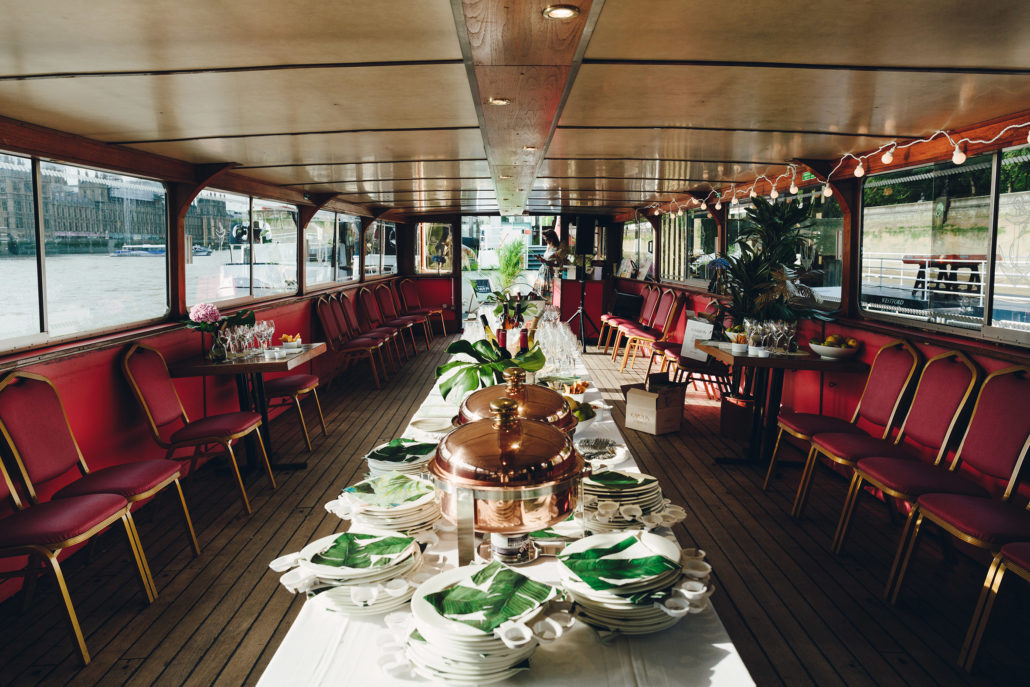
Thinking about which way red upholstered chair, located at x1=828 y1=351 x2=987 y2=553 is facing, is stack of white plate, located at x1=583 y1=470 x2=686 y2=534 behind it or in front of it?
in front

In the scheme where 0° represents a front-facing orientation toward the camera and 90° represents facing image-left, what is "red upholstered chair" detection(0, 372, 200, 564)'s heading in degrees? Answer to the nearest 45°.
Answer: approximately 315°

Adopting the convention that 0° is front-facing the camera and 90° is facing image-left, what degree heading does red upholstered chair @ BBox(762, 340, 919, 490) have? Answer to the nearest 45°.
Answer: approximately 45°

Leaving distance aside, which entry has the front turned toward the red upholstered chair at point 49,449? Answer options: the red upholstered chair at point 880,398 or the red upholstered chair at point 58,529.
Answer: the red upholstered chair at point 880,398

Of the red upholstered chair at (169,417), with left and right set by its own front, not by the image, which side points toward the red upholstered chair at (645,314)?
left

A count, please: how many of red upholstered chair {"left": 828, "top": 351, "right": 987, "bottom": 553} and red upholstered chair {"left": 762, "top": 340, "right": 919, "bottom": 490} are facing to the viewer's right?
0

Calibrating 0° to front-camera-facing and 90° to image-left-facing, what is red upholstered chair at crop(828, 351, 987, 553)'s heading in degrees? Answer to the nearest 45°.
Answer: approximately 45°

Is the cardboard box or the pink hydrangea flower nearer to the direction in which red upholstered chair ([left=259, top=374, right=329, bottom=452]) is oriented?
the cardboard box

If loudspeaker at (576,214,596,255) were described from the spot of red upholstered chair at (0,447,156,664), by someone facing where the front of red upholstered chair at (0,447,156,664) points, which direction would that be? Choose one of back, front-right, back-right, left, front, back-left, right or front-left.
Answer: left

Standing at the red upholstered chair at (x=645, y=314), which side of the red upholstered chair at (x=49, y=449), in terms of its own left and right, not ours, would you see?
left
